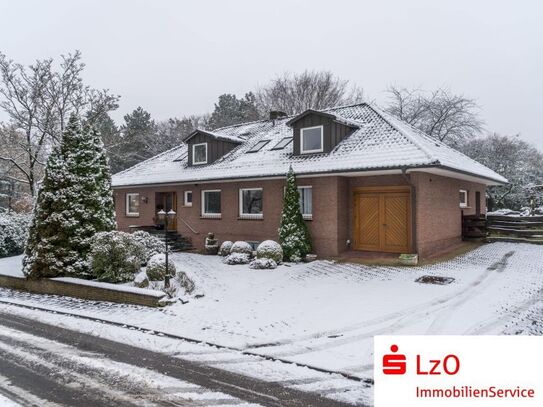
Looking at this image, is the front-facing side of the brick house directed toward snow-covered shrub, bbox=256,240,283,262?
yes

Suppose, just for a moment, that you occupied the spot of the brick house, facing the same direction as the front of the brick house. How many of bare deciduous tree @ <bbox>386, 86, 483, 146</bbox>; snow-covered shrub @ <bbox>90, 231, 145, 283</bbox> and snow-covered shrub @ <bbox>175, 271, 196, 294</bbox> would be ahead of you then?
2

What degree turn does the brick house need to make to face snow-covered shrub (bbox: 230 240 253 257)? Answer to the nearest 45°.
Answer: approximately 45° to its right

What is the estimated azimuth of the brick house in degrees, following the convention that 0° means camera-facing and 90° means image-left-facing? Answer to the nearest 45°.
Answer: approximately 45°

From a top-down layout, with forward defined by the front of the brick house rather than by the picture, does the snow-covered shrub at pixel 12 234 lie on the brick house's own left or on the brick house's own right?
on the brick house's own right

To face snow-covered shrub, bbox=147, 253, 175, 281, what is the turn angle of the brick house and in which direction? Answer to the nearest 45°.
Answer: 0° — it already faces it

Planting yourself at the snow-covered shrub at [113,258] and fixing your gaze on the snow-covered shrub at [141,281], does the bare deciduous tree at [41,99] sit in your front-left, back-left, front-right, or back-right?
back-left

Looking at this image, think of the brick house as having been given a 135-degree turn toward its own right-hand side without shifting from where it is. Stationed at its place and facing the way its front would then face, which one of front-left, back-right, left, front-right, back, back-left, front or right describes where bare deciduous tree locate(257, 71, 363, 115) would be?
front

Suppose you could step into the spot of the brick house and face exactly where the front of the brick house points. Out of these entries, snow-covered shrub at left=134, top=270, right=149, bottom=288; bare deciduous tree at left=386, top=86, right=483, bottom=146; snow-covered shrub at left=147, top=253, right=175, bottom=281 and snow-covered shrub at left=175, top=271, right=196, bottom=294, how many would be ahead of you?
3

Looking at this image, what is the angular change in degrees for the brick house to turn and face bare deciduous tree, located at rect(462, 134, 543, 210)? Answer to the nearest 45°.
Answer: approximately 180°

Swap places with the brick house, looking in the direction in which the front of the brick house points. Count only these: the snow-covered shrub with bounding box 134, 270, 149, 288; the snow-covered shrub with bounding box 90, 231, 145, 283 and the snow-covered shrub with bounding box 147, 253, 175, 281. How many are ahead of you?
3

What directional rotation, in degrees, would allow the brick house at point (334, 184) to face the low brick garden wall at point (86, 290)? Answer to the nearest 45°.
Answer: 0° — it already faces it
